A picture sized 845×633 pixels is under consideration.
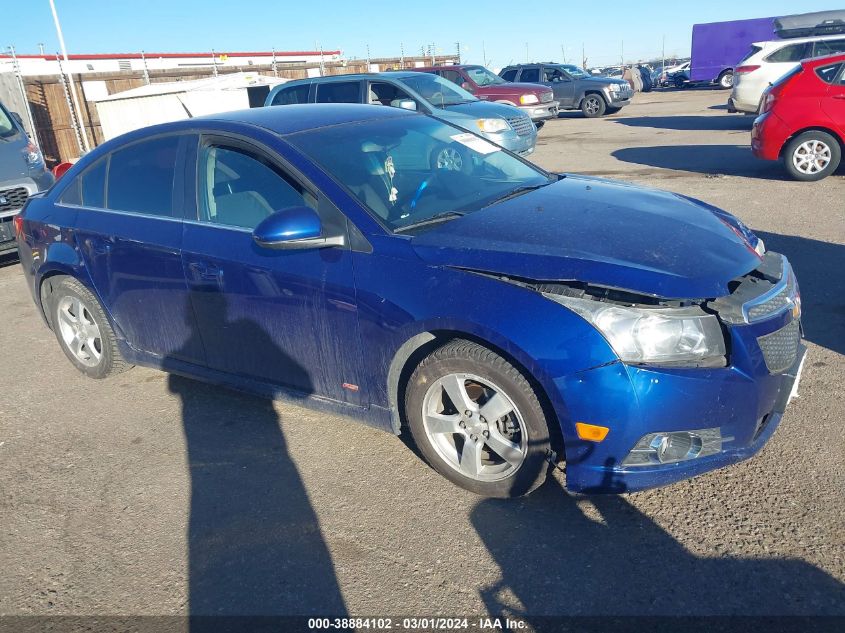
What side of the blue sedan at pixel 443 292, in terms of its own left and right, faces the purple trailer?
left

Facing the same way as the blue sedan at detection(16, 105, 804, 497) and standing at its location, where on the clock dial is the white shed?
The white shed is roughly at 7 o'clock from the blue sedan.

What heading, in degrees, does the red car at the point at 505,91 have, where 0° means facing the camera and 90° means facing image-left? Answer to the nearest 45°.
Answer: approximately 315°

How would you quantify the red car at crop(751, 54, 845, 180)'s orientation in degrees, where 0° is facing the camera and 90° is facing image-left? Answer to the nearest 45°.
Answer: approximately 270°

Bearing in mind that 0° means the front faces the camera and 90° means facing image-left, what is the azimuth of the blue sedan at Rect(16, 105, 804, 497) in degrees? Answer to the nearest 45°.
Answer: approximately 315°

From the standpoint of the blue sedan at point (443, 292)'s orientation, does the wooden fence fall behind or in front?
behind

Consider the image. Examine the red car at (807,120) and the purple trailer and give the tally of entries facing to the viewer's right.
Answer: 2
